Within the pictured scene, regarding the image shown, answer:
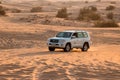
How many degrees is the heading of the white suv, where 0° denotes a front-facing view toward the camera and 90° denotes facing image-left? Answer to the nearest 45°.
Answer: approximately 45°
